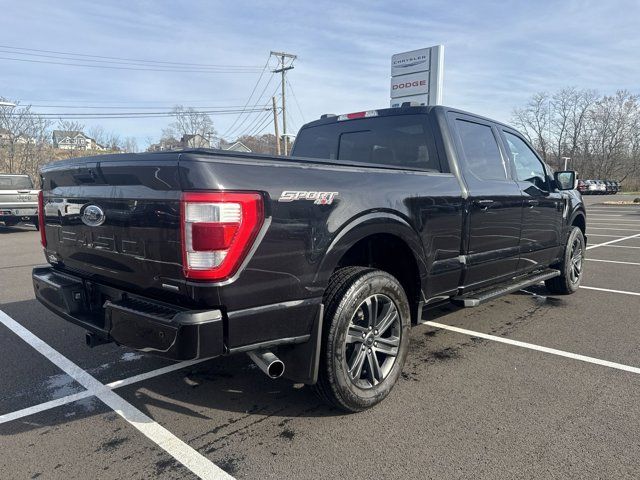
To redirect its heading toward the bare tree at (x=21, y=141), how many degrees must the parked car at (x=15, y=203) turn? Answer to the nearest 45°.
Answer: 0° — it already faces it

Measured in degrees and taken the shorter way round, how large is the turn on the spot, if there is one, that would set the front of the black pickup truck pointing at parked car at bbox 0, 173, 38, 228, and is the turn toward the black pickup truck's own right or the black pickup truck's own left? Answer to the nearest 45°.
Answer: approximately 90° to the black pickup truck's own left

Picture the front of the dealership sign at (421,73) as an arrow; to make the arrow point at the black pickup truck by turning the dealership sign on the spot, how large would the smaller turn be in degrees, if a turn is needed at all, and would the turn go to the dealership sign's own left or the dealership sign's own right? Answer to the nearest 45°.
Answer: approximately 45° to the dealership sign's own left

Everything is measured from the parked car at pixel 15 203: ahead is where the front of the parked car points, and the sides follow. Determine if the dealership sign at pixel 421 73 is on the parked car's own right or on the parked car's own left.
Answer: on the parked car's own right

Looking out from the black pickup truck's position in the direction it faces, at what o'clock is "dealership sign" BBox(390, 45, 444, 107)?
The dealership sign is roughly at 11 o'clock from the black pickup truck.

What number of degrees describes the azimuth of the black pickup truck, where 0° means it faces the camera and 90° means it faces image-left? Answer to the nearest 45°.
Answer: approximately 225°

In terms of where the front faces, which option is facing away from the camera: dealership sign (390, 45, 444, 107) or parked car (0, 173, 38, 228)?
the parked car

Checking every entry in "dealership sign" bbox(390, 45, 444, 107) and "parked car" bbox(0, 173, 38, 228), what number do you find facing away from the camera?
1

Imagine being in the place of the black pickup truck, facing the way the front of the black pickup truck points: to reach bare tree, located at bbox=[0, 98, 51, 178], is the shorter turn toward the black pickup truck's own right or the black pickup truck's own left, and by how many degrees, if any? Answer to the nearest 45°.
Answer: approximately 90° to the black pickup truck's own left

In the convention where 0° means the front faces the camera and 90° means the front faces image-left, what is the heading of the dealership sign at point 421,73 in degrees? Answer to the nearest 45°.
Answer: approximately 45°

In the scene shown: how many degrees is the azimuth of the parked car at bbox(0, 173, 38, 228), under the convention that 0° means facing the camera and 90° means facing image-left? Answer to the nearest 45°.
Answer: approximately 180°

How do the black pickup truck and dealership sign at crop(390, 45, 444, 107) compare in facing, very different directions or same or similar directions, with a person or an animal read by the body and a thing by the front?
very different directions
